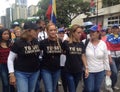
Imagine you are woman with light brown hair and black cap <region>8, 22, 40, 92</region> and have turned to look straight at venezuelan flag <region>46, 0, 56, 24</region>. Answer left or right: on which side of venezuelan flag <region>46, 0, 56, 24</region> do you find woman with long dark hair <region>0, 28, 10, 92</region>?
left

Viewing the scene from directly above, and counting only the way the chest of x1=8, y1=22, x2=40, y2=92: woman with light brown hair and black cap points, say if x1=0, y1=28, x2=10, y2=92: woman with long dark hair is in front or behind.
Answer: behind

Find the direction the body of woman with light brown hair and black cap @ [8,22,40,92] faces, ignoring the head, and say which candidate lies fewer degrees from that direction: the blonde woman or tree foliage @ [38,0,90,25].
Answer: the blonde woman

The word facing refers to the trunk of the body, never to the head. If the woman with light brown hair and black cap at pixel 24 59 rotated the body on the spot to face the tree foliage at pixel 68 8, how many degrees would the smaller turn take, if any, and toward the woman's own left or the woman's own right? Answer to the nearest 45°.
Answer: approximately 135° to the woman's own left

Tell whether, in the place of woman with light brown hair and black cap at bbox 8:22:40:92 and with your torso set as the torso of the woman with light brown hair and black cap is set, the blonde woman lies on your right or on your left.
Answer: on your left

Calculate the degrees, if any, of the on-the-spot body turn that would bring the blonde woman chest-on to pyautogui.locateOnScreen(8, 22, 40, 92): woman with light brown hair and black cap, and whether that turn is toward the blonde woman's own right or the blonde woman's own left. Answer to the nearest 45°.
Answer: approximately 90° to the blonde woman's own right

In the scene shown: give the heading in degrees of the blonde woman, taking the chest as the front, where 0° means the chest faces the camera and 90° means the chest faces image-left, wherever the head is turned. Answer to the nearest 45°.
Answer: approximately 315°

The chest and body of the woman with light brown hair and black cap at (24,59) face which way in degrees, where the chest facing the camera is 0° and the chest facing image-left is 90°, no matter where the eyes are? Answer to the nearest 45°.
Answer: approximately 315°

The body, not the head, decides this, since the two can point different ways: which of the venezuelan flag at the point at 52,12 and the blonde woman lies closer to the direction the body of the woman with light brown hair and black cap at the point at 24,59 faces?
the blonde woman
